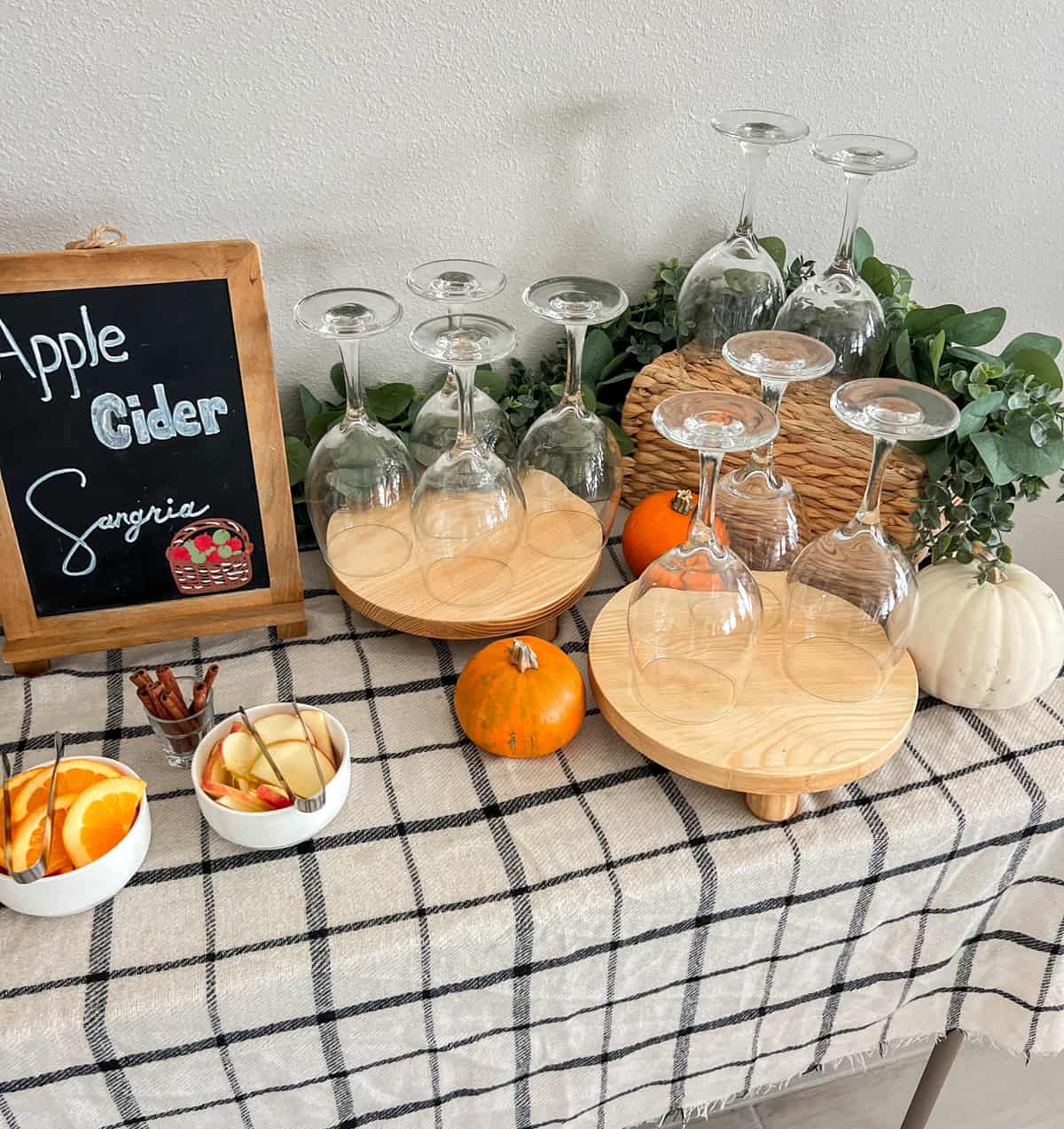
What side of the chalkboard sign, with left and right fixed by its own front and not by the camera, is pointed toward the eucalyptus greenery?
left

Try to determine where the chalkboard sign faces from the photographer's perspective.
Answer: facing the viewer
